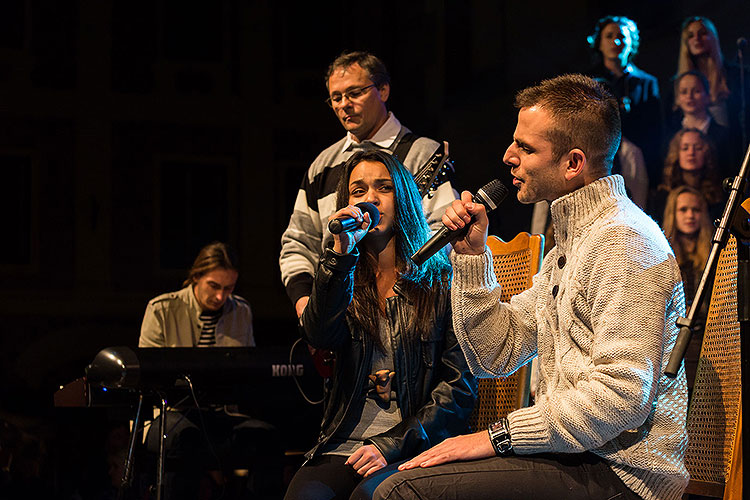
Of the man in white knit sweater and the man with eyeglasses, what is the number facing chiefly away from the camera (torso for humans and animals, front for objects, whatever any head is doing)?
0

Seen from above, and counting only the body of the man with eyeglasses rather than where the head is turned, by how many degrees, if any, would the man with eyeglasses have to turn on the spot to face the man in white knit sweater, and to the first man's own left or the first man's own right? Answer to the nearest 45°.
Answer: approximately 45° to the first man's own left

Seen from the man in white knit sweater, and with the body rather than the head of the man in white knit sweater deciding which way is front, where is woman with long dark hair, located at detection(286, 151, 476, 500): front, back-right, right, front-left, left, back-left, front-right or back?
front-right

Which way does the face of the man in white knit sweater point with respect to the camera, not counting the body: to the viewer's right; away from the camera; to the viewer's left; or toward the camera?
to the viewer's left

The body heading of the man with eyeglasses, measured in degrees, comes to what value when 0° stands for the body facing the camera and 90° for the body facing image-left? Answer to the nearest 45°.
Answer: approximately 45°

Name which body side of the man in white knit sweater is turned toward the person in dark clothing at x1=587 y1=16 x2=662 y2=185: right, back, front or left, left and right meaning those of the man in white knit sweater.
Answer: right

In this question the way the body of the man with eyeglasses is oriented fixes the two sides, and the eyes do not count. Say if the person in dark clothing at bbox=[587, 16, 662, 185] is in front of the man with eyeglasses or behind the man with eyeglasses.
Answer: behind

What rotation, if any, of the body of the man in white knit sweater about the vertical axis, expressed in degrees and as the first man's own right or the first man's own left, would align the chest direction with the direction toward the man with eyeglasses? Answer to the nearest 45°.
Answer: approximately 45° to the first man's own right

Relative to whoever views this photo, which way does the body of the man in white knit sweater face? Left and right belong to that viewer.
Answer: facing to the left of the viewer
